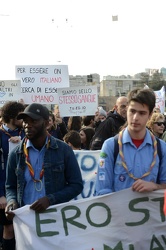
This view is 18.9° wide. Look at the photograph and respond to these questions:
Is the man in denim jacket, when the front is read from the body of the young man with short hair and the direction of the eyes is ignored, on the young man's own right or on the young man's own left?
on the young man's own right

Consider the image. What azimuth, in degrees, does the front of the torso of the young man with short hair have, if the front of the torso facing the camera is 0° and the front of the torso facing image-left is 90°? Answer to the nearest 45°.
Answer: approximately 0°

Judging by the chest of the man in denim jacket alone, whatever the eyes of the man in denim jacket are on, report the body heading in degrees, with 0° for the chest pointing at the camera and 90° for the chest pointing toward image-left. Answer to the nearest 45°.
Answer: approximately 45°

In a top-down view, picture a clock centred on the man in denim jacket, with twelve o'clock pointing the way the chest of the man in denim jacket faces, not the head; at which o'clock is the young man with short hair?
The young man with short hair is roughly at 8 o'clock from the man in denim jacket.
